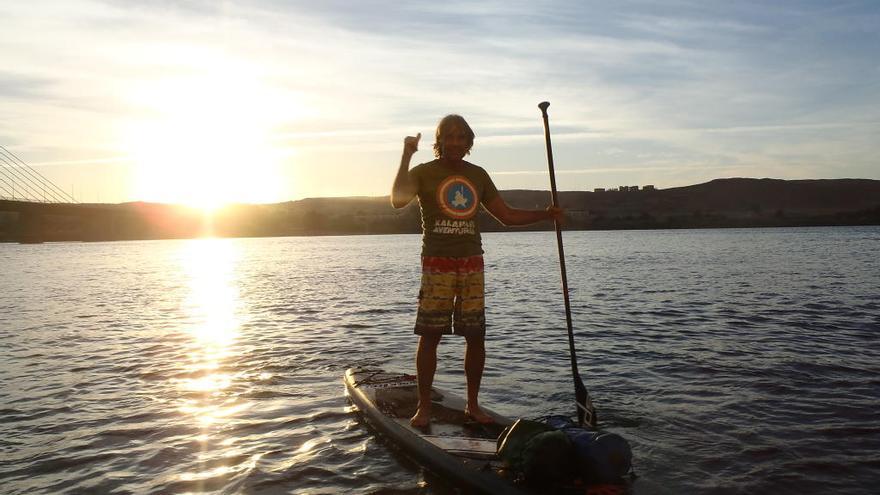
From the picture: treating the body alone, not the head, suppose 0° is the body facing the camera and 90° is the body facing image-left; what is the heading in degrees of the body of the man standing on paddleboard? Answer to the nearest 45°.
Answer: approximately 0°
